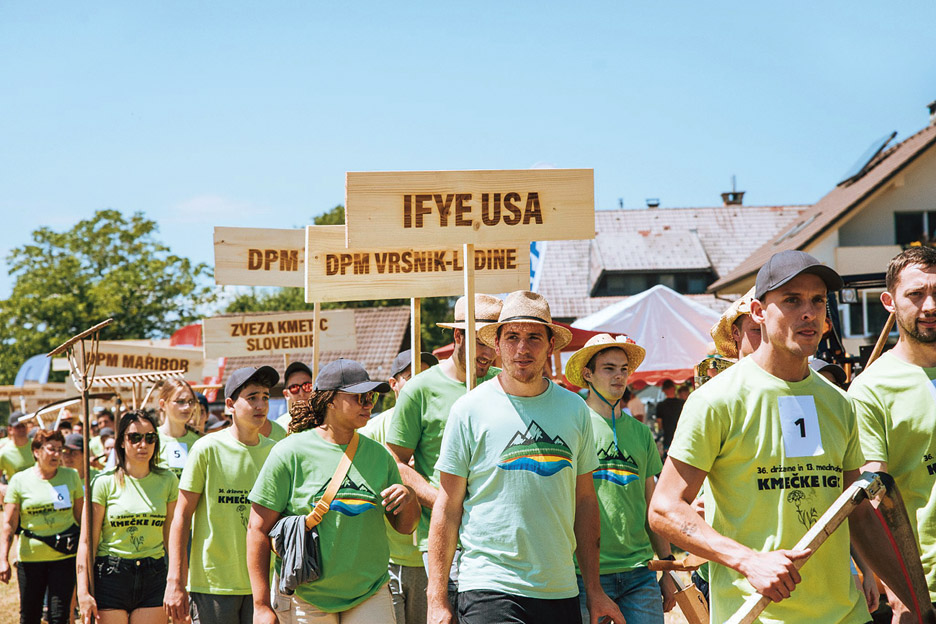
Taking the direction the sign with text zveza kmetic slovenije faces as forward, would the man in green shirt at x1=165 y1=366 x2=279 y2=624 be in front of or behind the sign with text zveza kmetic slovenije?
in front

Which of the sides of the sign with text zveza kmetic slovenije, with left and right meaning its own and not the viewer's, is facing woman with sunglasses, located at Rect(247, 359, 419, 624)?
front

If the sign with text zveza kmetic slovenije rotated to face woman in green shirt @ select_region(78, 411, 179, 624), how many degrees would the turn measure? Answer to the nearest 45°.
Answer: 0° — it already faces them

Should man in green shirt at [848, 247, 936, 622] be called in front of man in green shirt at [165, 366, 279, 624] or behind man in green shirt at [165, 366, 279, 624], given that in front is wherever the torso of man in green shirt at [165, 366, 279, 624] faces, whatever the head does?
in front

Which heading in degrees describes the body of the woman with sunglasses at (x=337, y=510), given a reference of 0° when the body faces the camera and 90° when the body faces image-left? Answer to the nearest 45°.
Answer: approximately 315°

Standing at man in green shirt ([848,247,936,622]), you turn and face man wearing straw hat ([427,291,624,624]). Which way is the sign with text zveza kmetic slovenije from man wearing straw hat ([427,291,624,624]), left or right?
right
